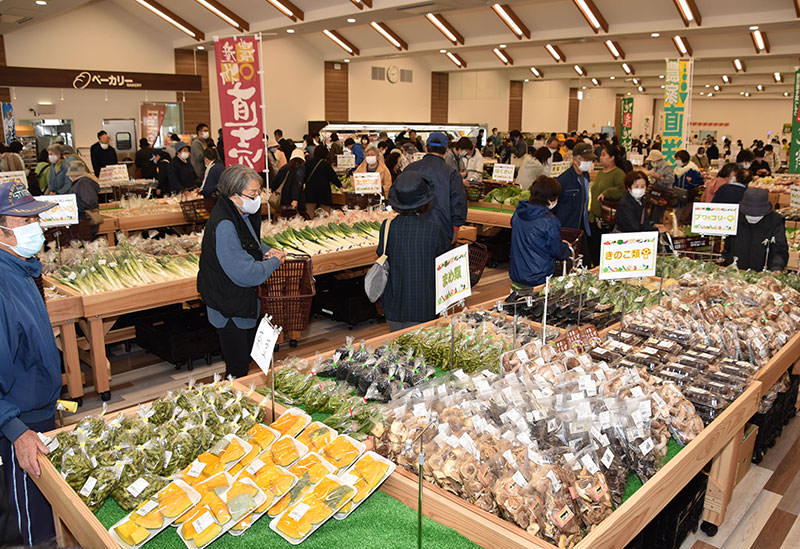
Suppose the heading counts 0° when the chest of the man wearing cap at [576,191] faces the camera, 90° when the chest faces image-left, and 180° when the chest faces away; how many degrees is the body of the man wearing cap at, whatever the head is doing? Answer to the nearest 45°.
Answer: approximately 315°

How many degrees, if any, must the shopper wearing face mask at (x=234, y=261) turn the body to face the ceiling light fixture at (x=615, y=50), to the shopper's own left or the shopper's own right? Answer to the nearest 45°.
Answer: approximately 45° to the shopper's own left

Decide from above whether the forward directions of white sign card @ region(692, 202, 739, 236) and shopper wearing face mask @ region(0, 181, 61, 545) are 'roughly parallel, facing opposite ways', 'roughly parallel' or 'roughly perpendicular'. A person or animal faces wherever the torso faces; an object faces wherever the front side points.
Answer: roughly perpendicular

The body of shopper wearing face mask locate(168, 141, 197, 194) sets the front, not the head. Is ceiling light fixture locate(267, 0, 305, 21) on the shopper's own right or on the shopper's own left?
on the shopper's own left

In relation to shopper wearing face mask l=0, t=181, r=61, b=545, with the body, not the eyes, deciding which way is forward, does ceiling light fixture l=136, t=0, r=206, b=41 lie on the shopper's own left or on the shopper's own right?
on the shopper's own left

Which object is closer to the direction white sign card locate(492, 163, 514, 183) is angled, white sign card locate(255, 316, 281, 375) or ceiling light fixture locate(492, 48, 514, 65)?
the white sign card

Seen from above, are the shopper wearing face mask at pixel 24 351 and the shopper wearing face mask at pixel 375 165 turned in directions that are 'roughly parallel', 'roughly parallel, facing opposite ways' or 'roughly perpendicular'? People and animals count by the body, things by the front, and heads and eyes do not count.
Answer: roughly perpendicular

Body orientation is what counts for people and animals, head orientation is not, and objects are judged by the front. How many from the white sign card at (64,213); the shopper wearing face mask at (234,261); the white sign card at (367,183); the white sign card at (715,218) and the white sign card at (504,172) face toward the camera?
4

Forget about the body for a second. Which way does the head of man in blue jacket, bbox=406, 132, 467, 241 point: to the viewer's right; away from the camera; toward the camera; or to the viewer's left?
away from the camera
